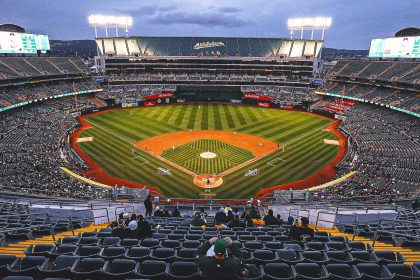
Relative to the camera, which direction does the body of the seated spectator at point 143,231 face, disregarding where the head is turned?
away from the camera

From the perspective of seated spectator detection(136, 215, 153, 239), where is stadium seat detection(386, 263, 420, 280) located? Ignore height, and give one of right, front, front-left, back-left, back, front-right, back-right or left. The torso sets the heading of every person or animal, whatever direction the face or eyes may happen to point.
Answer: back-right

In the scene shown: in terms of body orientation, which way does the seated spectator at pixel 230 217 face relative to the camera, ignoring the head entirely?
away from the camera

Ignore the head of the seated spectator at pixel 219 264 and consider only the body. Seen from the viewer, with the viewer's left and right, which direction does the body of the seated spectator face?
facing away from the viewer

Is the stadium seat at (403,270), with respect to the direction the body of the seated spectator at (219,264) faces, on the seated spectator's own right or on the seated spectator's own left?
on the seated spectator's own right

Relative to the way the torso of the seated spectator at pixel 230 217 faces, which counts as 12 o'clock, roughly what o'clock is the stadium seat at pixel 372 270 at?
The stadium seat is roughly at 5 o'clock from the seated spectator.

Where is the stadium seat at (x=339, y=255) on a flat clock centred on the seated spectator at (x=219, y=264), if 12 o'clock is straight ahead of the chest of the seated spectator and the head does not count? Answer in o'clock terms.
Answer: The stadium seat is roughly at 2 o'clock from the seated spectator.

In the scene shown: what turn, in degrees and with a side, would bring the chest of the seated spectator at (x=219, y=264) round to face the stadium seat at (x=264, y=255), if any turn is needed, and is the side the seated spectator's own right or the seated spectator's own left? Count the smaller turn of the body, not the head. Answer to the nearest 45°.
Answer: approximately 45° to the seated spectator's own right

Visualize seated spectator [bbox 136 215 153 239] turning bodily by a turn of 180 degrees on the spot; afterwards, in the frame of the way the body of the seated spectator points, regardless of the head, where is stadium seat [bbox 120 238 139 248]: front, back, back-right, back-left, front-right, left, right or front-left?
front-right
